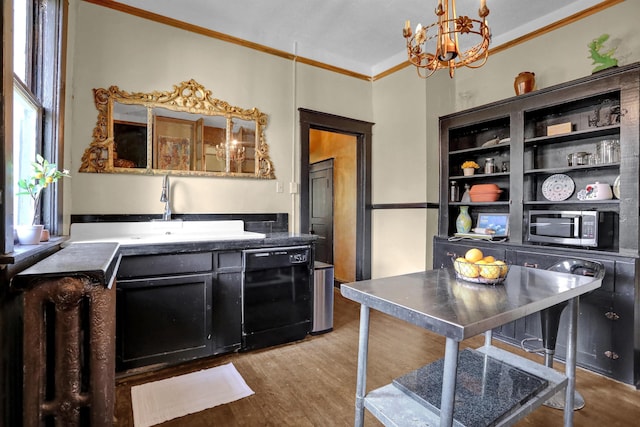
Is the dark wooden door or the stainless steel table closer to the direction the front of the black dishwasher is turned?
the stainless steel table

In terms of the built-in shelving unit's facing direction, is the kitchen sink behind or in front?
in front

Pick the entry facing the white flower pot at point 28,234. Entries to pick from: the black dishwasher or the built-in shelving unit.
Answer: the built-in shelving unit

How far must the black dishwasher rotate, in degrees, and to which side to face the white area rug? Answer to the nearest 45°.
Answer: approximately 90° to its right

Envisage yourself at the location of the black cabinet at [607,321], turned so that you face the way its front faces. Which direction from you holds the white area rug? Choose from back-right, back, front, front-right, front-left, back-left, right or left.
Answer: front

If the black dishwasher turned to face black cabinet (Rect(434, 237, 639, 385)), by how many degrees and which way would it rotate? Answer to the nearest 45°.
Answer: approximately 45° to its left

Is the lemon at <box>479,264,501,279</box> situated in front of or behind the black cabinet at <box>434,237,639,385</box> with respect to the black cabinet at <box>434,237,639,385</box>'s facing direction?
in front

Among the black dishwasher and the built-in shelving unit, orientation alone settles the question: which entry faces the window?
the built-in shelving unit

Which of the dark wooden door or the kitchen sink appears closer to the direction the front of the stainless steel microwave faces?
the kitchen sink

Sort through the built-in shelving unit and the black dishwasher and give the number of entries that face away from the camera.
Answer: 0

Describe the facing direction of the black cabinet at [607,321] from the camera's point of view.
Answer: facing the viewer and to the left of the viewer

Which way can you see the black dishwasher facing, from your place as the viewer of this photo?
facing the viewer and to the right of the viewer

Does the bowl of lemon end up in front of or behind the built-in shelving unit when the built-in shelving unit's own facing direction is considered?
in front
